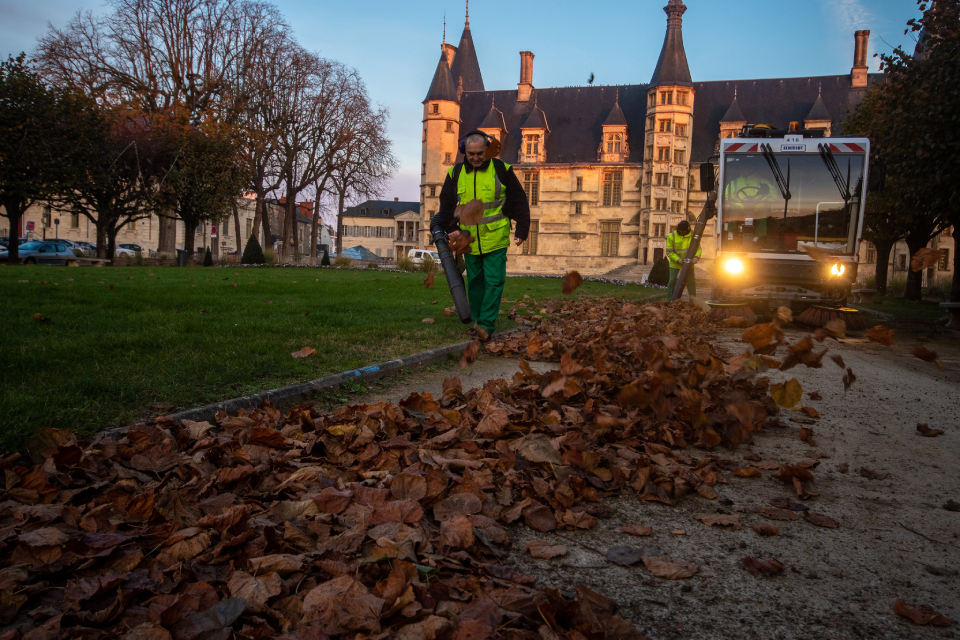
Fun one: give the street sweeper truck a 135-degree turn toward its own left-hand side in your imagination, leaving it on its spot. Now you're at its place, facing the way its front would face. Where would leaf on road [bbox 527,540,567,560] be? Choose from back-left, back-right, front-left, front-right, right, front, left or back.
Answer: back-right

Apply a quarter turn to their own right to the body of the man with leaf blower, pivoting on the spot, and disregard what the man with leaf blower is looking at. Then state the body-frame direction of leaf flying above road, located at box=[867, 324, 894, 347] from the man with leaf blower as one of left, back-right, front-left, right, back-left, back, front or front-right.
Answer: back-left

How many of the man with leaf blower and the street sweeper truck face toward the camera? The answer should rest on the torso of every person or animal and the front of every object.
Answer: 2

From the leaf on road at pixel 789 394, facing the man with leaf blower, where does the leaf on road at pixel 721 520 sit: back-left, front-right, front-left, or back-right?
back-left

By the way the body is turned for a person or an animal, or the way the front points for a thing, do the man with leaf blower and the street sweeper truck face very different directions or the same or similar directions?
same or similar directions

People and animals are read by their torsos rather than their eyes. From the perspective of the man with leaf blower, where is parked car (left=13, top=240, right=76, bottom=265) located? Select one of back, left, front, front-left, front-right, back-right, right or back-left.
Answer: back-right

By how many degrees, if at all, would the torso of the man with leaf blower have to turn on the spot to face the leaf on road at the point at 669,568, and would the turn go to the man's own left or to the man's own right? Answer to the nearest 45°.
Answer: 0° — they already face it

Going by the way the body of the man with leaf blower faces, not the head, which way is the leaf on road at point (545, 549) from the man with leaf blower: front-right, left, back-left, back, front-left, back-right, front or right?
front

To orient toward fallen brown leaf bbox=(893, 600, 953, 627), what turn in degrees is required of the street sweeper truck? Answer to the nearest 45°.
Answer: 0° — it already faces it

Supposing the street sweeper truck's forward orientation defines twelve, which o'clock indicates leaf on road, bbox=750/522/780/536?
The leaf on road is roughly at 12 o'clock from the street sweeper truck.

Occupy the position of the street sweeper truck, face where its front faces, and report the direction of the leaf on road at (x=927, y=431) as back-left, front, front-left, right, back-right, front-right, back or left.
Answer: front

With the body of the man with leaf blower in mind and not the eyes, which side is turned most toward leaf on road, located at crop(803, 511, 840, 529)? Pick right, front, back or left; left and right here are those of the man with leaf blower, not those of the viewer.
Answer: front

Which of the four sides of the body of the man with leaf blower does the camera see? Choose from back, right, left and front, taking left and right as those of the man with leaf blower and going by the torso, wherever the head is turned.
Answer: front

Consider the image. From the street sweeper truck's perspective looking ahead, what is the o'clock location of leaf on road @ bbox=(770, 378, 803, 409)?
The leaf on road is roughly at 12 o'clock from the street sweeper truck.

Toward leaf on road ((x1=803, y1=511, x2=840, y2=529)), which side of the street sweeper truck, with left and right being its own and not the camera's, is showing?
front
